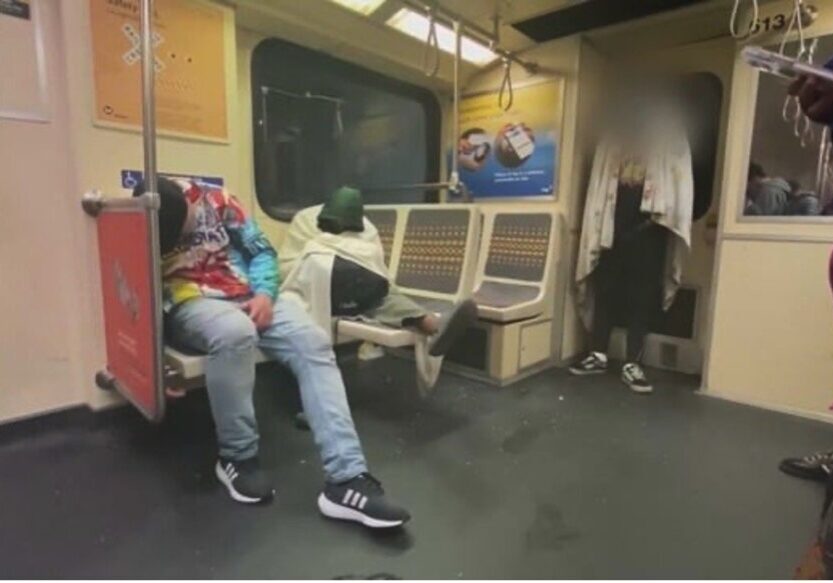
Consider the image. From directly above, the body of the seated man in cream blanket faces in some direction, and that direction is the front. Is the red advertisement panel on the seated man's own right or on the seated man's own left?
on the seated man's own right

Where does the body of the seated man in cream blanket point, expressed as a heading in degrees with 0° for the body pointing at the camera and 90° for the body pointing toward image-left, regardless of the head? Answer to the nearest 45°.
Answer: approximately 315°

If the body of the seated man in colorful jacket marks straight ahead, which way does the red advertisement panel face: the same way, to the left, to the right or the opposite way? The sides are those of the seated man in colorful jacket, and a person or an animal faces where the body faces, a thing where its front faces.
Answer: to the right

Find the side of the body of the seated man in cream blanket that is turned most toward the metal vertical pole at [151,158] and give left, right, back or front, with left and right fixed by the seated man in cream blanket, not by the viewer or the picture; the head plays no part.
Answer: right

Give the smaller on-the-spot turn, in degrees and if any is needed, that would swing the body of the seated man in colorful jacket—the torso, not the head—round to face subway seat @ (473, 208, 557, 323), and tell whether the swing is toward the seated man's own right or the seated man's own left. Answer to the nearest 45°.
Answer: approximately 90° to the seated man's own left

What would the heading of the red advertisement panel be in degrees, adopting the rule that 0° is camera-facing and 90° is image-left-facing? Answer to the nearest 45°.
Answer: approximately 45°

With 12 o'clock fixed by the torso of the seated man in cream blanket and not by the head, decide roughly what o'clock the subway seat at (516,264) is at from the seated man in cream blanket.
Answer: The subway seat is roughly at 9 o'clock from the seated man in cream blanket.

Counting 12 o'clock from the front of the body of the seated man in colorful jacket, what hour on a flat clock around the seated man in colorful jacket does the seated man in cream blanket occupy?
The seated man in cream blanket is roughly at 9 o'clock from the seated man in colorful jacket.

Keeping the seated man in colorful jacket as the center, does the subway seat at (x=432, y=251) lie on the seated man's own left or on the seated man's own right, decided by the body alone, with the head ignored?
on the seated man's own left

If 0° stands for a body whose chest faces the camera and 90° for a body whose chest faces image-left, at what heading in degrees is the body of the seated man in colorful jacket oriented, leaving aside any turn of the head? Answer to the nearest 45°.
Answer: approximately 315°

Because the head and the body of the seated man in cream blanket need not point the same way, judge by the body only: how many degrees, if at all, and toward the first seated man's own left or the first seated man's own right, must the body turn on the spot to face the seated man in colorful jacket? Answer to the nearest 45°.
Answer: approximately 90° to the first seated man's own right
